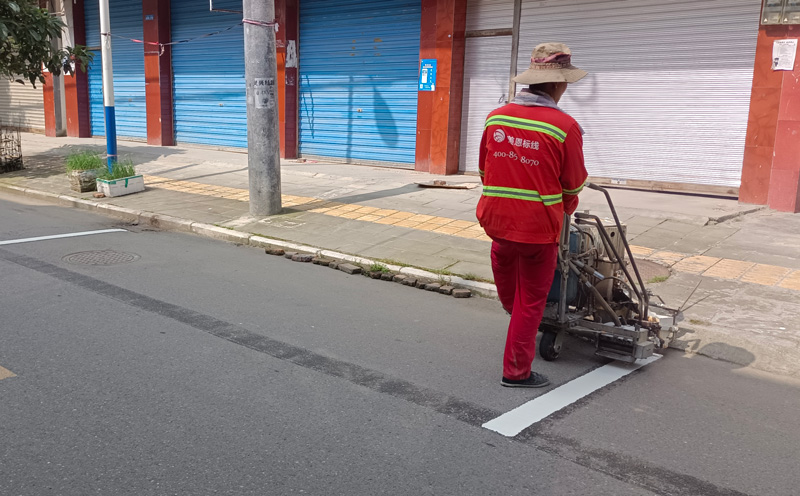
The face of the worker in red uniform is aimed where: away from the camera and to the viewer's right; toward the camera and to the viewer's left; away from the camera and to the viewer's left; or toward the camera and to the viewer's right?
away from the camera and to the viewer's right

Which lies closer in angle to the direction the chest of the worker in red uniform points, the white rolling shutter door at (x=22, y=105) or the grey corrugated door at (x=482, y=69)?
the grey corrugated door

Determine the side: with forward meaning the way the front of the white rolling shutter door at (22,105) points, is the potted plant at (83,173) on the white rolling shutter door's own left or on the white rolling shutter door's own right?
on the white rolling shutter door's own left

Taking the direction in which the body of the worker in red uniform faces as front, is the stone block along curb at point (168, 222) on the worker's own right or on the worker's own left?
on the worker's own left

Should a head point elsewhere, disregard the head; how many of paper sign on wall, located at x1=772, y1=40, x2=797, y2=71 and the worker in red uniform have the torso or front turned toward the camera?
1

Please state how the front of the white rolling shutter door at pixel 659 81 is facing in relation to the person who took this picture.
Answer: facing the viewer

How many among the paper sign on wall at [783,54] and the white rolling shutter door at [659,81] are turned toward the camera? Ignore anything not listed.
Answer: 2

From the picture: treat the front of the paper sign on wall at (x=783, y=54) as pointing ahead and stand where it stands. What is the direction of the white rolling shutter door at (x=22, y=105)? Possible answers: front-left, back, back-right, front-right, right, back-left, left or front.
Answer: right

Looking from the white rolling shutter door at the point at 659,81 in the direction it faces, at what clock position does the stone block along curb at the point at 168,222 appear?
The stone block along curb is roughly at 2 o'clock from the white rolling shutter door.

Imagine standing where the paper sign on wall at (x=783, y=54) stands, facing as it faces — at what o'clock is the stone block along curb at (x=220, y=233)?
The stone block along curb is roughly at 2 o'clock from the paper sign on wall.

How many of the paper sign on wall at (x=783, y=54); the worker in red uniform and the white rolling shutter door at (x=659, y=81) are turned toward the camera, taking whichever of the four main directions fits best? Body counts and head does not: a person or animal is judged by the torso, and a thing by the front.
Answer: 2

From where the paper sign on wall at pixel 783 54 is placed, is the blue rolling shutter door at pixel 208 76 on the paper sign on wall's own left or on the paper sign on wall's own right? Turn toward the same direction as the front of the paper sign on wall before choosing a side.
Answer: on the paper sign on wall's own right

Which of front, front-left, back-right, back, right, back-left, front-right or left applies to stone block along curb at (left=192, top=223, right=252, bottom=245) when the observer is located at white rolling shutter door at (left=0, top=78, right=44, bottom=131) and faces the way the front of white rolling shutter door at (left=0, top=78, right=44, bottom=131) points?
front-left

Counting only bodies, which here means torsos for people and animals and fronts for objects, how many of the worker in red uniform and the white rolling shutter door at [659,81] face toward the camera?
1

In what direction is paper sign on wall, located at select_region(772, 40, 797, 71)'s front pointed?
toward the camera

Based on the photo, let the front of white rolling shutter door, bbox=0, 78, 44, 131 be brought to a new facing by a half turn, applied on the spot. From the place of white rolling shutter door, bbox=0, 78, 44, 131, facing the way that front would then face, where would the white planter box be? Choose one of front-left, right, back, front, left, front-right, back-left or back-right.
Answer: back-right

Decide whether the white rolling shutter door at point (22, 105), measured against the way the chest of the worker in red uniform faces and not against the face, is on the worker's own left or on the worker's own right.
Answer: on the worker's own left
